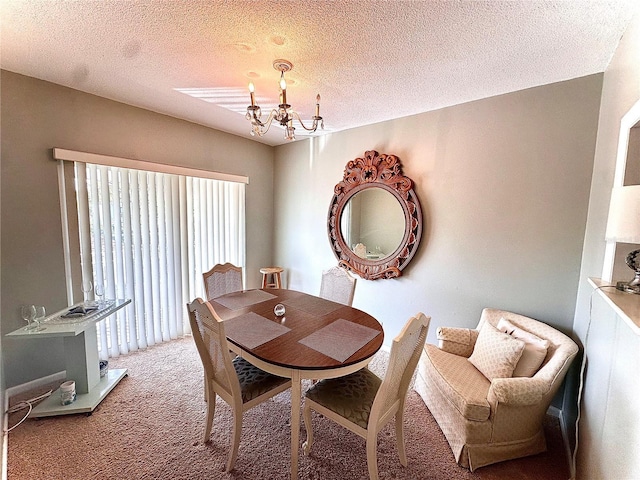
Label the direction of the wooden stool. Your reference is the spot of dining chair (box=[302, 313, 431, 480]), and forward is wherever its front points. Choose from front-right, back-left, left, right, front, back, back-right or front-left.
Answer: front

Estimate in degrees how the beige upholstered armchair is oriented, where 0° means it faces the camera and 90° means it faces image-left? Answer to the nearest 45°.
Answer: approximately 45°

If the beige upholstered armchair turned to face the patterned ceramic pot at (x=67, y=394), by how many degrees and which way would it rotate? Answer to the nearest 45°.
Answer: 0° — it already faces it

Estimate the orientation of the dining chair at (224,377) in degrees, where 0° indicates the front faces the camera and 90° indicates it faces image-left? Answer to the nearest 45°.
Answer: approximately 225°

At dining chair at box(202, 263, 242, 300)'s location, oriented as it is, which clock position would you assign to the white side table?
The white side table is roughly at 4 o'clock from the dining chair.

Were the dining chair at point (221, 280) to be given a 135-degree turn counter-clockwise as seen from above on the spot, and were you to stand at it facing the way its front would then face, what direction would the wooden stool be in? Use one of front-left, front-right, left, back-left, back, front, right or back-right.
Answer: front-right

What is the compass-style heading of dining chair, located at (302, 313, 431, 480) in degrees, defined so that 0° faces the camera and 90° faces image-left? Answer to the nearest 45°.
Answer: approximately 135°

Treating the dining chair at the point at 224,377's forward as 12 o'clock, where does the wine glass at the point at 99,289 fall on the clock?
The wine glass is roughly at 9 o'clock from the dining chair.

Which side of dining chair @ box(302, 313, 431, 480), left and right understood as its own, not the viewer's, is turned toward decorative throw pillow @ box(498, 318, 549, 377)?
right

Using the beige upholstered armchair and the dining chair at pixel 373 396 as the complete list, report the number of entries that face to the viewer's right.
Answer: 0

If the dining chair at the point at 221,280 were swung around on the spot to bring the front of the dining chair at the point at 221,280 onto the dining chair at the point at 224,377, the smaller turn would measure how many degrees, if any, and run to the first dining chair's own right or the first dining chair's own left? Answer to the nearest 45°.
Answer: approximately 45° to the first dining chair's own right

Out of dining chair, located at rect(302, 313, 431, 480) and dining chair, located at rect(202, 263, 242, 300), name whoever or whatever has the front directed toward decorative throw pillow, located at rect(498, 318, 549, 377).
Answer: dining chair, located at rect(202, 263, 242, 300)

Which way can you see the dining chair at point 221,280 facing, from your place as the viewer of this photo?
facing the viewer and to the right of the viewer

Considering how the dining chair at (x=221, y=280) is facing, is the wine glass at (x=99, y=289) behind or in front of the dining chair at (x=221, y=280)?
behind

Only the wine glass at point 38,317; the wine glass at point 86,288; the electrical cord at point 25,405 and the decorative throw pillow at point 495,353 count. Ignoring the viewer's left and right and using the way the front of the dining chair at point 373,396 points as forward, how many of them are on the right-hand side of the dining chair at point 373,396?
1

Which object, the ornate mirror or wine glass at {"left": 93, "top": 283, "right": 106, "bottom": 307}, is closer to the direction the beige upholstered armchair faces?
the wine glass

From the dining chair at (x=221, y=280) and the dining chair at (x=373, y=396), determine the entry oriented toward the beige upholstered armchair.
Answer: the dining chair at (x=221, y=280)
